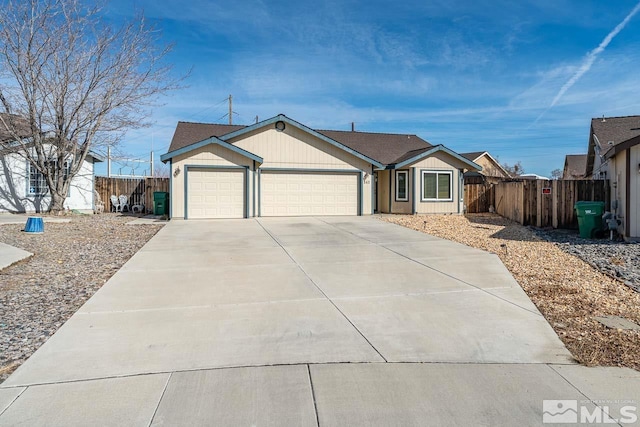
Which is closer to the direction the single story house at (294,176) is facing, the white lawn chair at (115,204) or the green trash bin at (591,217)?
the green trash bin

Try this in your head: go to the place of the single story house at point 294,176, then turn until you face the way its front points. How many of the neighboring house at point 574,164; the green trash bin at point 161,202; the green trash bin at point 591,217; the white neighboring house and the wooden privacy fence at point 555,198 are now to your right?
2

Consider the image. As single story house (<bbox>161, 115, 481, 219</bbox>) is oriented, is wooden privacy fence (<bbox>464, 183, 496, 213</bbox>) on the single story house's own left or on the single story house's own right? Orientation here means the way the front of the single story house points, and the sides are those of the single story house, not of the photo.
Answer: on the single story house's own left

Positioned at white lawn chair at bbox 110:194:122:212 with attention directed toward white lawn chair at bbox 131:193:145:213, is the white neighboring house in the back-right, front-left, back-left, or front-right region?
back-right

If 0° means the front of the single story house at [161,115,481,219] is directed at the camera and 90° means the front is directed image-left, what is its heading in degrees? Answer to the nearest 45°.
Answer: approximately 0°

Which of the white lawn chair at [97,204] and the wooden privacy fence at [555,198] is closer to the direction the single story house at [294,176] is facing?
the wooden privacy fence

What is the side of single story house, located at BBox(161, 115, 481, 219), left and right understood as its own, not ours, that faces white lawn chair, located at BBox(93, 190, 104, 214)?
right

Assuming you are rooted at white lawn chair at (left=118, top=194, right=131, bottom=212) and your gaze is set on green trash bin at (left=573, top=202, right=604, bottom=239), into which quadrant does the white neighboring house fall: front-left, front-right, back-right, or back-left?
back-right

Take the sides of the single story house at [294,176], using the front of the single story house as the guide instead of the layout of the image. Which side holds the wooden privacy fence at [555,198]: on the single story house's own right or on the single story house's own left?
on the single story house's own left

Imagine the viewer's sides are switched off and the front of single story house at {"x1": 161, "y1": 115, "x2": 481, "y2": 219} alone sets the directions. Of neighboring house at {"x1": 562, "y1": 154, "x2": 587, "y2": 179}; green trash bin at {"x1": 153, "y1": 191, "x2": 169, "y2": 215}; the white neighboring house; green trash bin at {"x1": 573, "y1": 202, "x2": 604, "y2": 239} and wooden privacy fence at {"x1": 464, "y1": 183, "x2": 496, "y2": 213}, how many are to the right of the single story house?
2

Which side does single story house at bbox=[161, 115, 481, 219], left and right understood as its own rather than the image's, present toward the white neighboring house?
right
